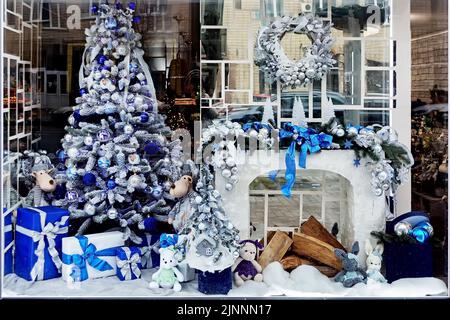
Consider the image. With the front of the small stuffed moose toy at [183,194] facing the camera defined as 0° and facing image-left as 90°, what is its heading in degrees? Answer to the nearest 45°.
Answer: approximately 45°

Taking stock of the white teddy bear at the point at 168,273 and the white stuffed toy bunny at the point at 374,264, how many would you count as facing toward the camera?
2

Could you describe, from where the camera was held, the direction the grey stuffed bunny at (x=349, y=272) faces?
facing the viewer

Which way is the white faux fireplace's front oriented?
toward the camera

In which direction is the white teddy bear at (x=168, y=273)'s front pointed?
toward the camera
